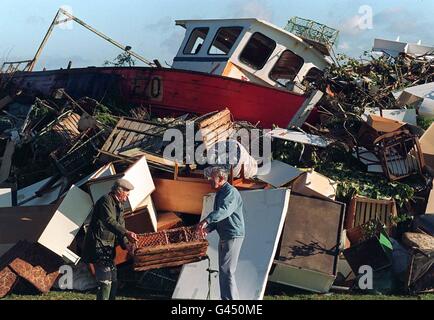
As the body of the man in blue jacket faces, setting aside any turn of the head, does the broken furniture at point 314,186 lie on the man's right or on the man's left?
on the man's right

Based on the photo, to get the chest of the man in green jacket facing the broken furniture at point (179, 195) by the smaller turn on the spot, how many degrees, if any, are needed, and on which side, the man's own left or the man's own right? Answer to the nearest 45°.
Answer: approximately 45° to the man's own left

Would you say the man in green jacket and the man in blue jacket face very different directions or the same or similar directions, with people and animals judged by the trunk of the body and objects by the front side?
very different directions

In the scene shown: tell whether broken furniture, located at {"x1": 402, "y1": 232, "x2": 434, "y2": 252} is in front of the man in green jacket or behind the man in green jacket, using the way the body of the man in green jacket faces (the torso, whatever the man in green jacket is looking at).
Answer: in front

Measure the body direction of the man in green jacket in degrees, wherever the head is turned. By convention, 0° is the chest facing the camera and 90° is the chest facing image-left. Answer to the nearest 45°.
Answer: approximately 270°

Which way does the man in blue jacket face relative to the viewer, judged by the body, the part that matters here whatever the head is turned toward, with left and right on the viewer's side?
facing to the left of the viewer

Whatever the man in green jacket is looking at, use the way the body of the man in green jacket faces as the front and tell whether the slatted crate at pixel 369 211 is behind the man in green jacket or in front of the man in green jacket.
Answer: in front

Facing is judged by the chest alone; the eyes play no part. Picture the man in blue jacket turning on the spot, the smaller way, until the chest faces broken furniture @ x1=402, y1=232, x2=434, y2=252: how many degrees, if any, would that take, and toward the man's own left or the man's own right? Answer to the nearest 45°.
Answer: approximately 135° to the man's own right

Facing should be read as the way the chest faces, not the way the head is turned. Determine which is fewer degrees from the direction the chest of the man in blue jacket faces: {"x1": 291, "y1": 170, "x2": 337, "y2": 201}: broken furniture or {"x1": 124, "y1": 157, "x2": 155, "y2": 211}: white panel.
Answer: the white panel

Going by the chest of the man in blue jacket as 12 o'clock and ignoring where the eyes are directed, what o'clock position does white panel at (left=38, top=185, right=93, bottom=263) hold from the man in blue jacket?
The white panel is roughly at 1 o'clock from the man in blue jacket.

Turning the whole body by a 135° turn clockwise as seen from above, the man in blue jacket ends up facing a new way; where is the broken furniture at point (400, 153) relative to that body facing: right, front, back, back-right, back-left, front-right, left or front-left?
front

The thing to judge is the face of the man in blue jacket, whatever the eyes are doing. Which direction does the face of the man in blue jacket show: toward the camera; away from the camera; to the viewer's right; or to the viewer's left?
to the viewer's left
